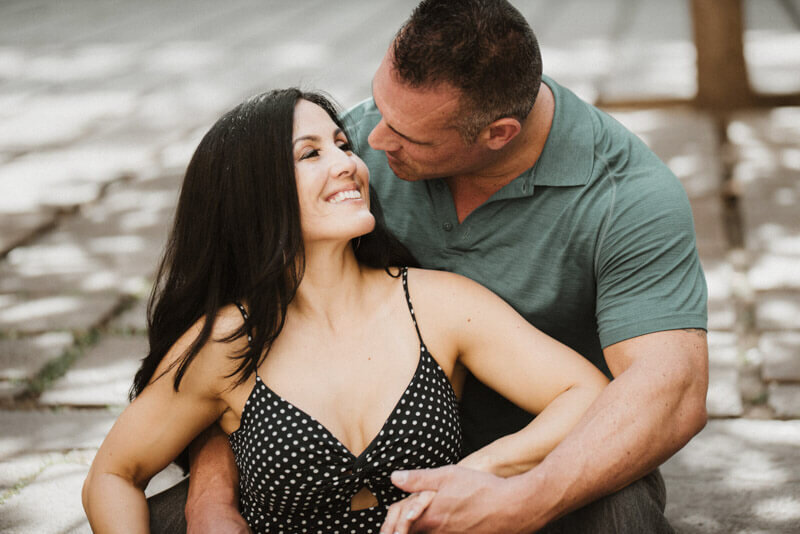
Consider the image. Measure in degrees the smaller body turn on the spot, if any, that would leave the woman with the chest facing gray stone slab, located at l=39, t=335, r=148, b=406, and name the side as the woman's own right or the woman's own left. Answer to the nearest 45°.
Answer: approximately 135° to the woman's own right

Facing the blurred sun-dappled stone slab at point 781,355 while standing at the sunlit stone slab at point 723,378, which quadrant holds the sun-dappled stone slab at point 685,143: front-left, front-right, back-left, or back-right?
front-left

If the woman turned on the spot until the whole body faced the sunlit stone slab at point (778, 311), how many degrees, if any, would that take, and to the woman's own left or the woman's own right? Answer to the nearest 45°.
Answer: approximately 135° to the woman's own left

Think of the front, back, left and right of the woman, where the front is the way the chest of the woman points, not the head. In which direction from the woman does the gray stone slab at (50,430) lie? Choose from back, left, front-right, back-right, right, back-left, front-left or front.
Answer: back-right

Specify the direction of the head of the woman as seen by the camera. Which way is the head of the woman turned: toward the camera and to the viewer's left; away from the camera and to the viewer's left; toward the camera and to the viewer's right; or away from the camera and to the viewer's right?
toward the camera and to the viewer's right

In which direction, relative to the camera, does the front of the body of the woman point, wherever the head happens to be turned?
toward the camera

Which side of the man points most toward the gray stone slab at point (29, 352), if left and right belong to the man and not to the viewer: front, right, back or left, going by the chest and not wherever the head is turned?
right

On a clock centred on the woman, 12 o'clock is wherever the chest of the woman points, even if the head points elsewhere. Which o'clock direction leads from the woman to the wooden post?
The wooden post is roughly at 7 o'clock from the woman.

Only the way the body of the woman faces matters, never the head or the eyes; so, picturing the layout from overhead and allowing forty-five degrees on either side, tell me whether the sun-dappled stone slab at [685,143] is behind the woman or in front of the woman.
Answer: behind

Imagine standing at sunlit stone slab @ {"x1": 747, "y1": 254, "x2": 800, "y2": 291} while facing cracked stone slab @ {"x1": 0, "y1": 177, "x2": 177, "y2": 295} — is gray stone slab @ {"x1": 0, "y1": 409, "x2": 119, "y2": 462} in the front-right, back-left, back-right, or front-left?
front-left

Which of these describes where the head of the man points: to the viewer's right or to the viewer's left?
to the viewer's left
